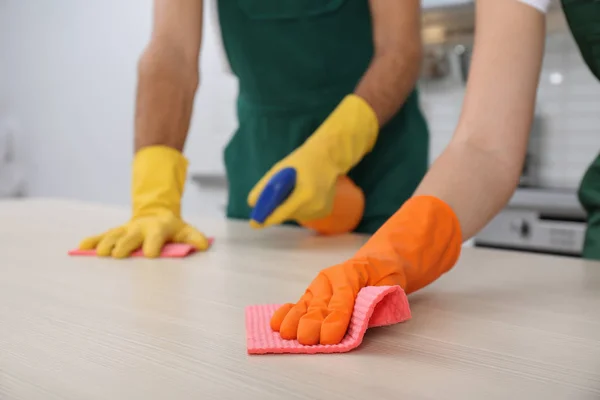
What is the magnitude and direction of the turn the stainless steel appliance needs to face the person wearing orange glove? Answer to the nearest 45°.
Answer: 0° — it already faces them

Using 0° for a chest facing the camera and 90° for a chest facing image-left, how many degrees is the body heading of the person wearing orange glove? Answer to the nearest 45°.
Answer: approximately 45°

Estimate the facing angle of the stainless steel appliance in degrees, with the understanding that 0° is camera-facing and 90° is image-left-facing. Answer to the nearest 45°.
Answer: approximately 0°

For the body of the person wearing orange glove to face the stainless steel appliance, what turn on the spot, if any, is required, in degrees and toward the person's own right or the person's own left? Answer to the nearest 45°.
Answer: approximately 135° to the person's own right

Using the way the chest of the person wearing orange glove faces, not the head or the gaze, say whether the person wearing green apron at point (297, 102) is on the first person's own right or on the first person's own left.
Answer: on the first person's own right
